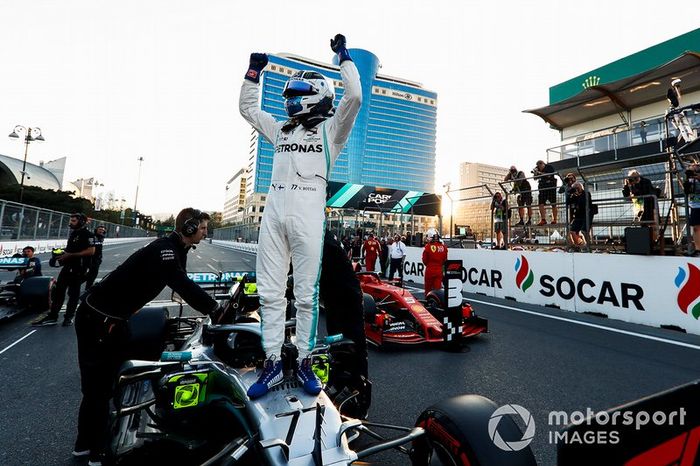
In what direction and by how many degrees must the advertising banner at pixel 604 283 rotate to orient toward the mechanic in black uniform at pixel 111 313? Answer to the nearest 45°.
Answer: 0° — it already faces them

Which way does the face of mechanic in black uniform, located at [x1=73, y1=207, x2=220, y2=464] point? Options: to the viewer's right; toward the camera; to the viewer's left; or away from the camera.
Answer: to the viewer's right

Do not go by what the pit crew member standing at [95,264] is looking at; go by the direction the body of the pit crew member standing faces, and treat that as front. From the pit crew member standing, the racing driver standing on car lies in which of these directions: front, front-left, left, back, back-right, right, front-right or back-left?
front

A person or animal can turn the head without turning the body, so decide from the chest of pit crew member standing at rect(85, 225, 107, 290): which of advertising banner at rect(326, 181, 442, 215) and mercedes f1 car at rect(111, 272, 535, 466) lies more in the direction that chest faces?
the mercedes f1 car

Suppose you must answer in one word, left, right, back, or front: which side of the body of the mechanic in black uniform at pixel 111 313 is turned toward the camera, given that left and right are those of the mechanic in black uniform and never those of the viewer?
right

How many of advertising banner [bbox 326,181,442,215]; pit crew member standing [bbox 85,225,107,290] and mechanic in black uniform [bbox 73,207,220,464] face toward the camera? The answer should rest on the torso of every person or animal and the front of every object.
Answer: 2

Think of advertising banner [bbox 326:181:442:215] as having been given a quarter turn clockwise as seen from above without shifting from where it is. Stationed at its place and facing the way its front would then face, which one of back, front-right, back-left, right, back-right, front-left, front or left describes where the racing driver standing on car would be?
left

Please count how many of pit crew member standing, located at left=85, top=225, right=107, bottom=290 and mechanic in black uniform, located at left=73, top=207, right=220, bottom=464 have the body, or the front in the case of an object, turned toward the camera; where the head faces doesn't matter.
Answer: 1

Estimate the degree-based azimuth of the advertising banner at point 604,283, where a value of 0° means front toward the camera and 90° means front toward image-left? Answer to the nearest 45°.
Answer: approximately 45°

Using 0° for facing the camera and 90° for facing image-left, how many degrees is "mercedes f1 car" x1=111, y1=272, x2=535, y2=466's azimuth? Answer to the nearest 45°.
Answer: approximately 315°

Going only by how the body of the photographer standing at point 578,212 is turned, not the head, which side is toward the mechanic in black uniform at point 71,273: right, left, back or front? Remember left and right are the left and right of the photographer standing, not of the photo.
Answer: front

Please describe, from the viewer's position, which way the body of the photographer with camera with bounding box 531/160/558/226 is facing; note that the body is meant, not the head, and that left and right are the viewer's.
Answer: facing the viewer and to the left of the viewer
